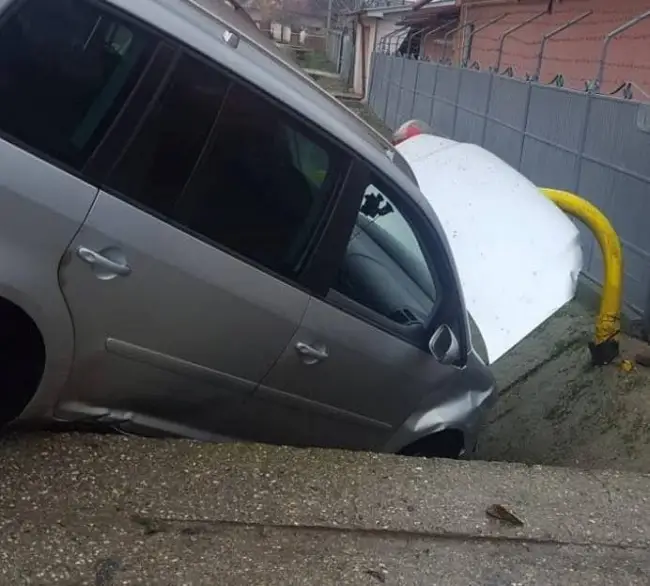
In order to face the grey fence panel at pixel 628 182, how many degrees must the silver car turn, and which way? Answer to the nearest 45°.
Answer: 0° — it already faces it

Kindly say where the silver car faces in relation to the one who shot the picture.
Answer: facing away from the viewer and to the right of the viewer

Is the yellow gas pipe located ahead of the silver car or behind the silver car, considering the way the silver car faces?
ahead

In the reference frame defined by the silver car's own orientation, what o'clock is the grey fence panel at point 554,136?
The grey fence panel is roughly at 11 o'clock from the silver car.

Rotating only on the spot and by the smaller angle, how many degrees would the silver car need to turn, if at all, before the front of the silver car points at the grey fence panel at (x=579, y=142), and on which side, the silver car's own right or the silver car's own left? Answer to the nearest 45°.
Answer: approximately 45° to the silver car's own left
